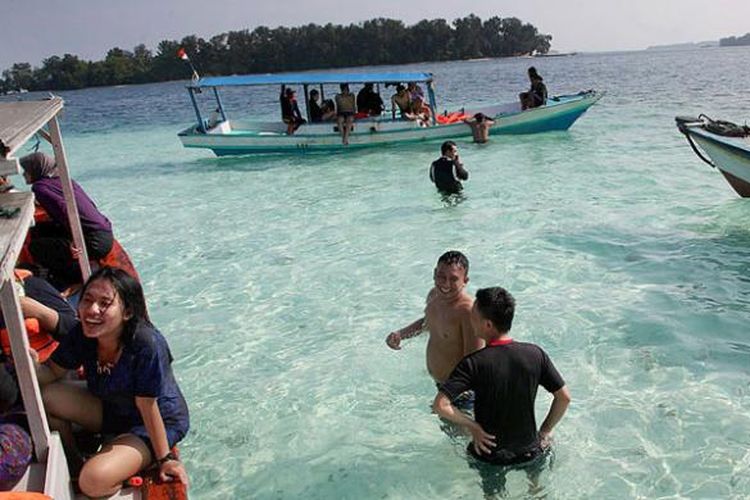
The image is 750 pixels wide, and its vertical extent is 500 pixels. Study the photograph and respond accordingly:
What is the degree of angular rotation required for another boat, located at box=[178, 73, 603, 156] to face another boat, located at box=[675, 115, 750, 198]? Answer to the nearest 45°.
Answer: approximately 45° to its right

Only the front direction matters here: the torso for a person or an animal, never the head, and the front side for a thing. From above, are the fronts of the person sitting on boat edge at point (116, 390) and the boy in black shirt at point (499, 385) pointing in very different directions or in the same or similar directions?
very different directions

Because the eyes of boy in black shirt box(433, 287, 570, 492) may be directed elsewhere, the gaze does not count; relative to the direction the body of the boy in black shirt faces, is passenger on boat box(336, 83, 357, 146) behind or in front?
in front

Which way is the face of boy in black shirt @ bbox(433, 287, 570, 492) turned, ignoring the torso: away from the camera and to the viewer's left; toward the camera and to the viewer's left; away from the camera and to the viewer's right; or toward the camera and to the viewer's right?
away from the camera and to the viewer's left

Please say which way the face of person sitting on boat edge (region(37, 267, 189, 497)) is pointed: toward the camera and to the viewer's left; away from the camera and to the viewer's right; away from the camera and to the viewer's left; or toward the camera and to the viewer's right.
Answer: toward the camera and to the viewer's left

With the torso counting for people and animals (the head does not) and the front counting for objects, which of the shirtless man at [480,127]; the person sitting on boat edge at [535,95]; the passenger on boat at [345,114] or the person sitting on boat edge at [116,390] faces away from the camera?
the shirtless man

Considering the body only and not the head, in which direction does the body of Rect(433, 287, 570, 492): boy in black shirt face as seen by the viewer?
away from the camera

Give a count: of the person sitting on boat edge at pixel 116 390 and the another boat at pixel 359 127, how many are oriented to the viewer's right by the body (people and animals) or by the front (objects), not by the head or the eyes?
1

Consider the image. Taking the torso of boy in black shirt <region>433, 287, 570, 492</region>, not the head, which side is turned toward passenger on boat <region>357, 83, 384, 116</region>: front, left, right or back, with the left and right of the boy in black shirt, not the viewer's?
front

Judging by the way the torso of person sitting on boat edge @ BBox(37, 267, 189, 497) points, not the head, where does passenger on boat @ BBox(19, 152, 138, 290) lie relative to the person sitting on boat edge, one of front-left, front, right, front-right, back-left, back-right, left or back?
back-right

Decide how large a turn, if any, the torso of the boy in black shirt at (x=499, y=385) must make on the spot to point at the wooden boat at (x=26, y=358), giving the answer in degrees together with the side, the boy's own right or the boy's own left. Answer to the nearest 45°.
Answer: approximately 90° to the boy's own left

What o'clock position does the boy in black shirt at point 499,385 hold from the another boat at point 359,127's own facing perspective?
The boy in black shirt is roughly at 3 o'clock from another boat.

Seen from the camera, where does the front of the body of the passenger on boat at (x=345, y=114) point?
toward the camera

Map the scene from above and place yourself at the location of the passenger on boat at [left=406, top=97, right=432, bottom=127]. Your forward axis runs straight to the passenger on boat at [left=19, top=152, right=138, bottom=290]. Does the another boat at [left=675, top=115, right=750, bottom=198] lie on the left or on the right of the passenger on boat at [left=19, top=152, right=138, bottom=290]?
left

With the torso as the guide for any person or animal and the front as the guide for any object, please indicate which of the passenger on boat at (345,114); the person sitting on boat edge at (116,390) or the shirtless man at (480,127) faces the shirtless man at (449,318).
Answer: the passenger on boat
